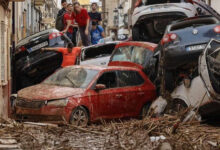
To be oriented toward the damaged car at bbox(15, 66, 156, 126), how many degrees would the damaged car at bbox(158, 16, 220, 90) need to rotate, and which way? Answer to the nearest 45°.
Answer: approximately 90° to its left

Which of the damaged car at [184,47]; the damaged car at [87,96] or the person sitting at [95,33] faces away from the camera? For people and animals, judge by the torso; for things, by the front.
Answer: the damaged car at [184,47]

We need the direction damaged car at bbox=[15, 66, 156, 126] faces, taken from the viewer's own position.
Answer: facing the viewer and to the left of the viewer

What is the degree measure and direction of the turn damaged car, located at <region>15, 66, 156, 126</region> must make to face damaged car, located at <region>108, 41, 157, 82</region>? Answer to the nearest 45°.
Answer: approximately 180°

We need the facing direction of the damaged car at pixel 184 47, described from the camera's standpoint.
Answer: facing away from the viewer

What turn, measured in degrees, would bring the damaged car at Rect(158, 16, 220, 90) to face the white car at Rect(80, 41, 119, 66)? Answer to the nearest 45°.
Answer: approximately 45° to its left

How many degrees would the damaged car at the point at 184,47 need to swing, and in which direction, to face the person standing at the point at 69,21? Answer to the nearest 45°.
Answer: approximately 45° to its left

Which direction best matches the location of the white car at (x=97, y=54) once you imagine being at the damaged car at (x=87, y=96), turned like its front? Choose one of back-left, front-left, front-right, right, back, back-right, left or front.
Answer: back-right

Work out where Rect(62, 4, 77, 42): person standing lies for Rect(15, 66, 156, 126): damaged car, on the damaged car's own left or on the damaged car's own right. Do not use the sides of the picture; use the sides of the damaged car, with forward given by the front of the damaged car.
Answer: on the damaged car's own right

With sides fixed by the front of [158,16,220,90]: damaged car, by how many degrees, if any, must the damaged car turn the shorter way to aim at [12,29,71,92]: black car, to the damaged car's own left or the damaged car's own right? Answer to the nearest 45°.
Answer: approximately 45° to the damaged car's own left

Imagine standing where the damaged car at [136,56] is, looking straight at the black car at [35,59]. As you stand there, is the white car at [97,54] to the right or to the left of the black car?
right

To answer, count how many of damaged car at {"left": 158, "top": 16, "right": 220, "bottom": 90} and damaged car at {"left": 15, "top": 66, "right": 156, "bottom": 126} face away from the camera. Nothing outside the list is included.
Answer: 1
